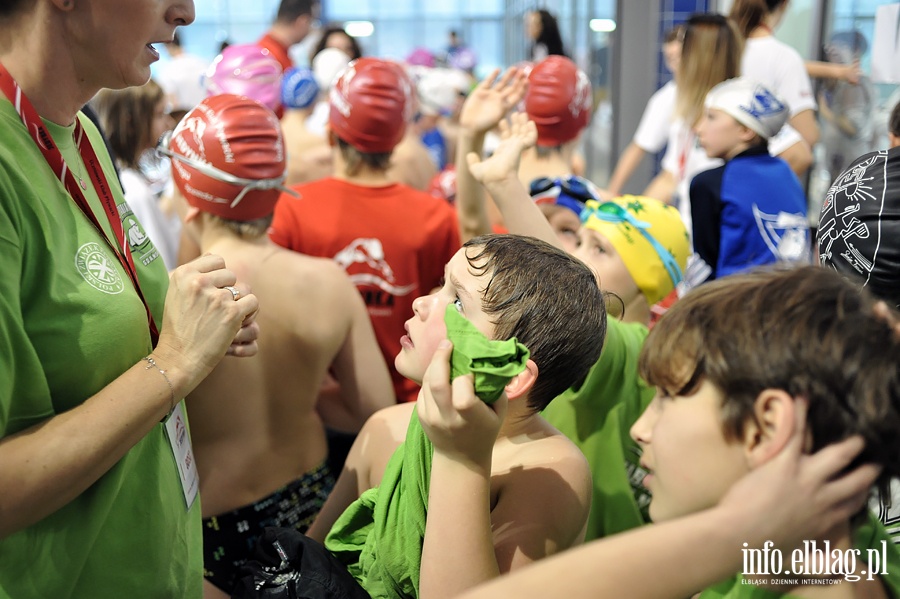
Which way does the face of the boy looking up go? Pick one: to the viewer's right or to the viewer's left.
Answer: to the viewer's left

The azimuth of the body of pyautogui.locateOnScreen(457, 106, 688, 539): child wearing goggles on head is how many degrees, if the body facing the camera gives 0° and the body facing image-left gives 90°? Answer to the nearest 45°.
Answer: approximately 90°

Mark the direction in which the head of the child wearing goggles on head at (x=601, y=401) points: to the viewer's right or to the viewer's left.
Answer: to the viewer's left
